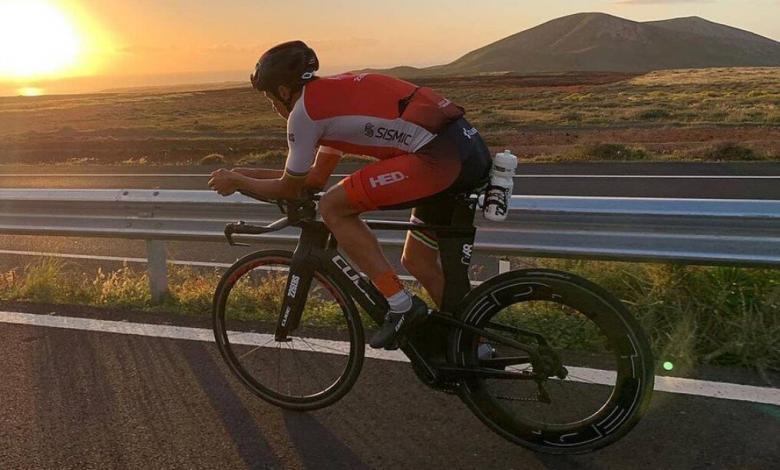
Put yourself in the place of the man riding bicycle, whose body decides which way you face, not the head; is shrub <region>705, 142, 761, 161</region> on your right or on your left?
on your right

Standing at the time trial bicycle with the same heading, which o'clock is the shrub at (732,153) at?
The shrub is roughly at 4 o'clock from the time trial bicycle.

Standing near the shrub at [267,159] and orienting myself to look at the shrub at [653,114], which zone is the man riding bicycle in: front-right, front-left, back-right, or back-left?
back-right

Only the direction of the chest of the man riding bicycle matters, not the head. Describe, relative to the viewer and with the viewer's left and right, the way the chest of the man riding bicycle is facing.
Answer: facing to the left of the viewer

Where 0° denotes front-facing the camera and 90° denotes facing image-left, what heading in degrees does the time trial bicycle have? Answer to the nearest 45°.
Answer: approximately 90°

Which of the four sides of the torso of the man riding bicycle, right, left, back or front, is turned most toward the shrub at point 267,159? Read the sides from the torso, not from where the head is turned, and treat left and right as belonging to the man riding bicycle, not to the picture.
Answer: right

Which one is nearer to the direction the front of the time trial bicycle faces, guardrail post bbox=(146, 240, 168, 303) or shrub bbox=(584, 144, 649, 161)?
the guardrail post

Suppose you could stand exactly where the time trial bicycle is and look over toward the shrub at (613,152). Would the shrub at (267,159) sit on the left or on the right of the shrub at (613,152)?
left

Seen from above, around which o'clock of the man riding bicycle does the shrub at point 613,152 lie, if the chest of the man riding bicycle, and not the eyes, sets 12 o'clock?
The shrub is roughly at 4 o'clock from the man riding bicycle.
